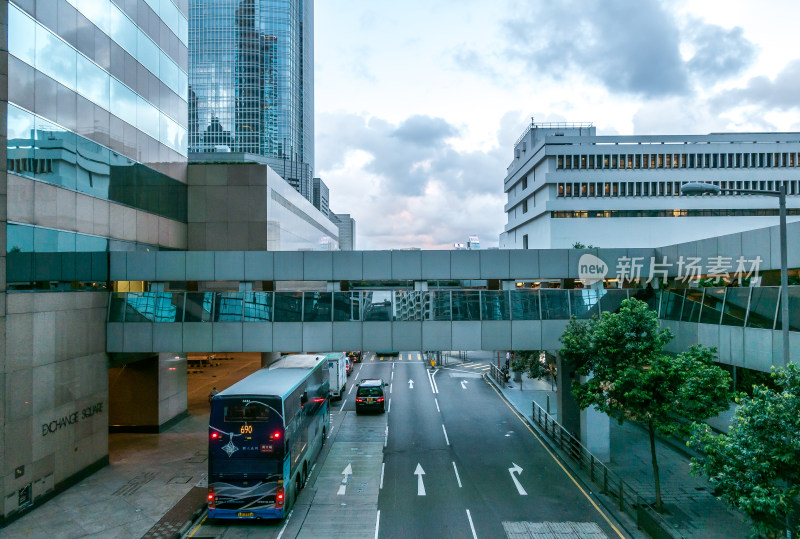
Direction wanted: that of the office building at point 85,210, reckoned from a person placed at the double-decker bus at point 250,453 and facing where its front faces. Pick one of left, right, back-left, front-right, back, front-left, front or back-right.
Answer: front-left

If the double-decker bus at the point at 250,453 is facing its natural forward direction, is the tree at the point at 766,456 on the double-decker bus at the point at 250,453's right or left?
on its right

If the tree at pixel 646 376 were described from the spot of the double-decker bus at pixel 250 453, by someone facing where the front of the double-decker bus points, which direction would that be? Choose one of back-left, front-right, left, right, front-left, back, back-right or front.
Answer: right

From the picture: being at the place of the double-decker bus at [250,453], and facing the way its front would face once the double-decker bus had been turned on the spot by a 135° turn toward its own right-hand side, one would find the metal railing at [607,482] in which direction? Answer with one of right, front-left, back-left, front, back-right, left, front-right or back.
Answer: front-left

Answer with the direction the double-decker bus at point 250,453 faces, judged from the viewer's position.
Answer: facing away from the viewer

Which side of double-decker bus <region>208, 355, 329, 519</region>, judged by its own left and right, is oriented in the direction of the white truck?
front

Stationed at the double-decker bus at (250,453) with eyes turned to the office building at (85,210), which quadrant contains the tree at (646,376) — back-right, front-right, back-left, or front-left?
back-right

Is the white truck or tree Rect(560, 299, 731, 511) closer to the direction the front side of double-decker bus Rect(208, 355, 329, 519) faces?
the white truck
